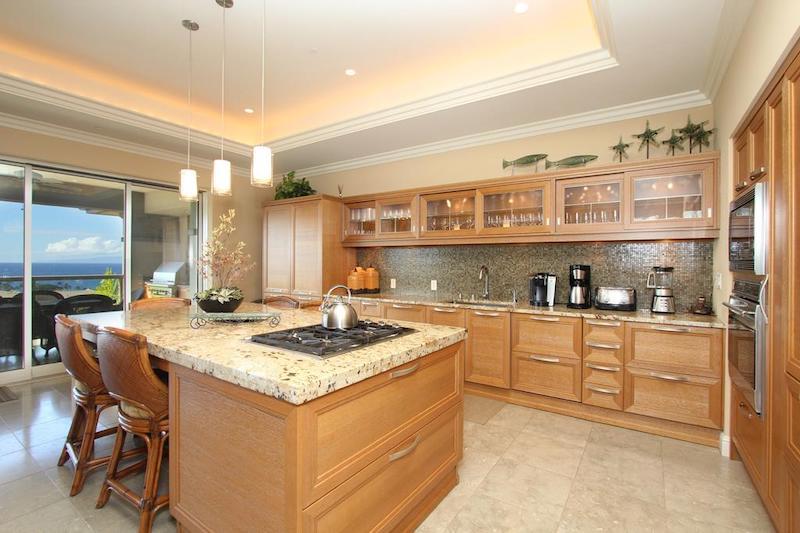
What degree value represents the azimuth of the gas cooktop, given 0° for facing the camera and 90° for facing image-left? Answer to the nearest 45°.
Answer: approximately 315°

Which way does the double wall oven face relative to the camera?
to the viewer's left

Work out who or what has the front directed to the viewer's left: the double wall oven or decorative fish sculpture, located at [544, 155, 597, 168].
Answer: the double wall oven

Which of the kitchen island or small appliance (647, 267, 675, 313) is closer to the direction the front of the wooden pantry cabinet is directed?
the kitchen island

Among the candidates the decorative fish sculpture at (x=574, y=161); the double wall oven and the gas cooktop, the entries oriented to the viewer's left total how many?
1

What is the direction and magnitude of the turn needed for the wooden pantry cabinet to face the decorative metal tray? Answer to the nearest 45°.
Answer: approximately 45° to its left

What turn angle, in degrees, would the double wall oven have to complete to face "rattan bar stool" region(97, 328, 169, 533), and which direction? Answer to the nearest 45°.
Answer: approximately 45° to its left

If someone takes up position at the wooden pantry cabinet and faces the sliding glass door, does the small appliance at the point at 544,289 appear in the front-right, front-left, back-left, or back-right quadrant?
back-left

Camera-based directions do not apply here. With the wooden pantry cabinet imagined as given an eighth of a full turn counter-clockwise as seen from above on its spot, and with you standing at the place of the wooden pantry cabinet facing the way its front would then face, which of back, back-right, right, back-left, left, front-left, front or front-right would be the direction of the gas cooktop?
front

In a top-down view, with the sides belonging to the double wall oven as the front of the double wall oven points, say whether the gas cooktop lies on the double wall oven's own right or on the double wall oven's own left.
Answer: on the double wall oven's own left
